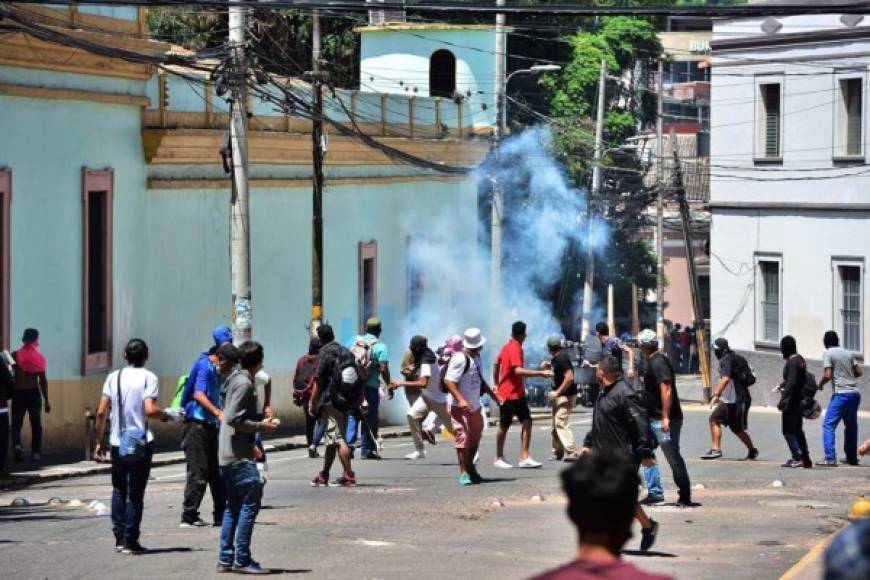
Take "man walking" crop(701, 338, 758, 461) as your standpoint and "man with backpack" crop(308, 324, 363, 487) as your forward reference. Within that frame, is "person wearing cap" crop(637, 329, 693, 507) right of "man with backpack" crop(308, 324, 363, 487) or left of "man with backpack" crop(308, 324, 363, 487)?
left

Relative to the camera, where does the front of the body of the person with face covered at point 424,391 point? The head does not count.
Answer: to the viewer's left

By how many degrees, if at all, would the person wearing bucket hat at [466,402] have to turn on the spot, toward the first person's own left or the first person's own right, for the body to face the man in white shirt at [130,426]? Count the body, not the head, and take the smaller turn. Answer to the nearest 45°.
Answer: approximately 90° to the first person's own right

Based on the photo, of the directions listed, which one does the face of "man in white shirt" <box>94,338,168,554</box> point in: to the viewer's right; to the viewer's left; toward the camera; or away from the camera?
away from the camera

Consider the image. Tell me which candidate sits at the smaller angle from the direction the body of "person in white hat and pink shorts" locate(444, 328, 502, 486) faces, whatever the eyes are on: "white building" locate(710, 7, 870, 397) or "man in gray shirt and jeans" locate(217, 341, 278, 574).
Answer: the man in gray shirt and jeans

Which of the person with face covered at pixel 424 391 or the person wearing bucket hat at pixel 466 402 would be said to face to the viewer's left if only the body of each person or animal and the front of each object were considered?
the person with face covered

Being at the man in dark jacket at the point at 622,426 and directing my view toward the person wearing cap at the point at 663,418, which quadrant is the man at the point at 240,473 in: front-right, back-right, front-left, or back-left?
back-left

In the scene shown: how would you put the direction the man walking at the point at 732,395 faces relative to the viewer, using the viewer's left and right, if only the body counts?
facing to the left of the viewer
